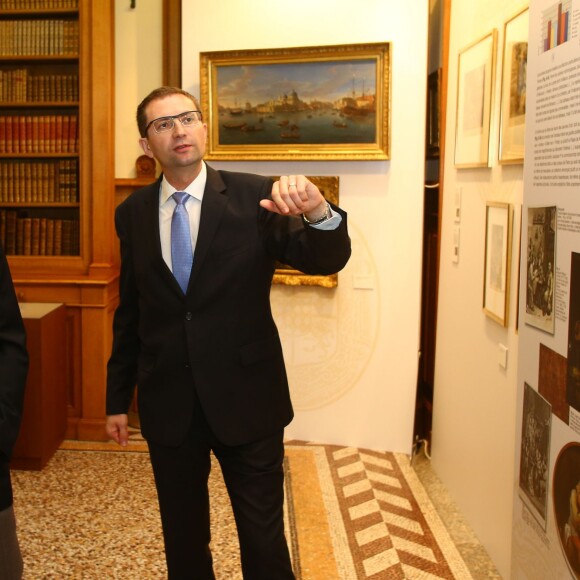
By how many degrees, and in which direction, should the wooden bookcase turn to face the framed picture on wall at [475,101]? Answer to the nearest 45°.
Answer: approximately 45° to its left

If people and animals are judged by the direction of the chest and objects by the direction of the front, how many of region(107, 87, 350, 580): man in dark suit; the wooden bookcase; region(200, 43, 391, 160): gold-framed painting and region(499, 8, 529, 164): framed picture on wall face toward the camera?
3

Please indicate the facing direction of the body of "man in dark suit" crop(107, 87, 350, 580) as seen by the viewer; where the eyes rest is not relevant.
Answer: toward the camera

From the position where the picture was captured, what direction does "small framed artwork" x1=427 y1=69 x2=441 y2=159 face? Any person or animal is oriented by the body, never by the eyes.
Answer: facing to the left of the viewer

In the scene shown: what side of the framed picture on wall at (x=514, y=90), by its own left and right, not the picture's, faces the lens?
left

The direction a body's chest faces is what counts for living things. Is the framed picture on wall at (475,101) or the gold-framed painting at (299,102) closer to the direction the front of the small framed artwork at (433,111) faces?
the gold-framed painting

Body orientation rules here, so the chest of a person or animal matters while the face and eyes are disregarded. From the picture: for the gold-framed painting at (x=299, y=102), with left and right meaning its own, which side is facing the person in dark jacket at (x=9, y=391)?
front

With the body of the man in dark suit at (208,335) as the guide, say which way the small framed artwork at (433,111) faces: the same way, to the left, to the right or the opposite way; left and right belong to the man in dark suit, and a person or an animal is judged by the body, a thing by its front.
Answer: to the right

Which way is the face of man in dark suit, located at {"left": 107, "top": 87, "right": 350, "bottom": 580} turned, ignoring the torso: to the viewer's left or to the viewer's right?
to the viewer's right

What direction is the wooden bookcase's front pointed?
toward the camera

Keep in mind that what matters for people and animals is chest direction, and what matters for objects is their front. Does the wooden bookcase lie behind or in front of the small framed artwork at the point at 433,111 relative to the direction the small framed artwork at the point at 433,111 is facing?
in front

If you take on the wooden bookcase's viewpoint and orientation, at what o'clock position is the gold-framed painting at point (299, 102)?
The gold-framed painting is roughly at 10 o'clock from the wooden bookcase.

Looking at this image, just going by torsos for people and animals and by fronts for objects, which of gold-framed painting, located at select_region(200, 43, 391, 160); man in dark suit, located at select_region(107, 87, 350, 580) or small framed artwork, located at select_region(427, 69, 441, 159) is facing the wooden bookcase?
the small framed artwork

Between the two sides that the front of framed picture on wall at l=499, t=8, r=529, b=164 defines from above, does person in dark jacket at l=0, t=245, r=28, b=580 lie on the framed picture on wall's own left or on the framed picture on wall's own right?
on the framed picture on wall's own left
